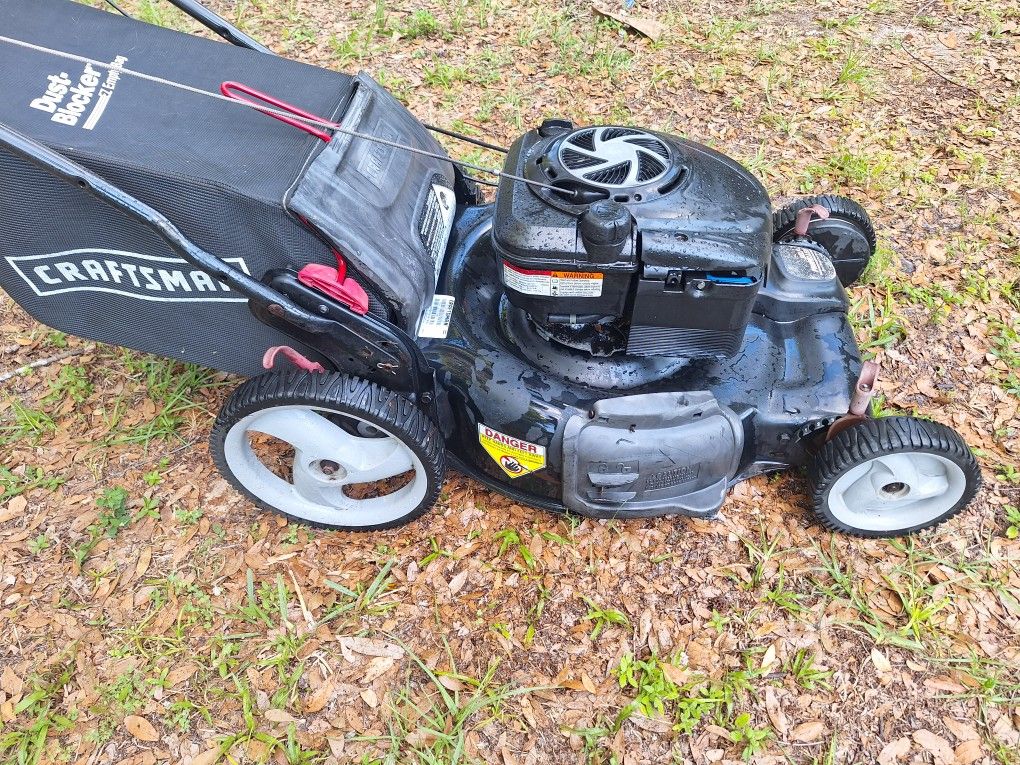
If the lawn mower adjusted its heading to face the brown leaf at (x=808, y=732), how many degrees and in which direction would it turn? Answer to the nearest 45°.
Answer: approximately 45° to its right

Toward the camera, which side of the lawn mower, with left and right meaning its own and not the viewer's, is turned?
right
